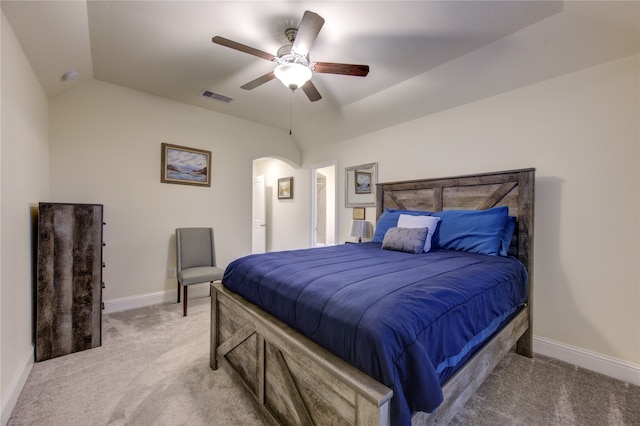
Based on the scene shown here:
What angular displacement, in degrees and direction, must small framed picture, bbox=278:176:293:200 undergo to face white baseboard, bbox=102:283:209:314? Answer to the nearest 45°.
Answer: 0° — it already faces it

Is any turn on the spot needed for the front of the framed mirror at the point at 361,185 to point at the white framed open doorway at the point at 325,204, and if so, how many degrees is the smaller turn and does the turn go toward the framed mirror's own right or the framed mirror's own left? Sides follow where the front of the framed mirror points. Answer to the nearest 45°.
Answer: approximately 135° to the framed mirror's own right

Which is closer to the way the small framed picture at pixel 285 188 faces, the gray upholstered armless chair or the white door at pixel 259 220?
the gray upholstered armless chair

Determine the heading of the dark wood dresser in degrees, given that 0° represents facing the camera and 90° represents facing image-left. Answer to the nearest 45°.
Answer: approximately 270°

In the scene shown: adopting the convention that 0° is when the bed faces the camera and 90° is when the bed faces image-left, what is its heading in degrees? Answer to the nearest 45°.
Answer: approximately 45°
